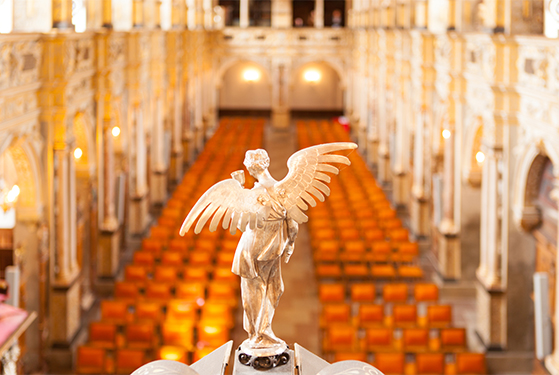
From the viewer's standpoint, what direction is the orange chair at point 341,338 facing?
toward the camera

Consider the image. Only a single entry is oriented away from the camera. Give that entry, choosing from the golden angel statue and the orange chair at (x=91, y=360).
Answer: the golden angel statue

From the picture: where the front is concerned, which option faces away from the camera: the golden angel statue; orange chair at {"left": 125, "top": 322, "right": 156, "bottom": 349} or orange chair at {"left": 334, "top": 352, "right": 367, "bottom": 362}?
the golden angel statue

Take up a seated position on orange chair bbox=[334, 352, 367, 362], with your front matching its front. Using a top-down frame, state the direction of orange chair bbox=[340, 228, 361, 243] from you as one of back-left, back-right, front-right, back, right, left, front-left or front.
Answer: back

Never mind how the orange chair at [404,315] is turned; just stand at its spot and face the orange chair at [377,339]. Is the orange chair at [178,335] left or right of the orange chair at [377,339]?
right

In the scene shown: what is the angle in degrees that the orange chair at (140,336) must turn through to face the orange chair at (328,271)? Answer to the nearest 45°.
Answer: approximately 135° to its left

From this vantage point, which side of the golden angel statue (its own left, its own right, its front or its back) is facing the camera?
back

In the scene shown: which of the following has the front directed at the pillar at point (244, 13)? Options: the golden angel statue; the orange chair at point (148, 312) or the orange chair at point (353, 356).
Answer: the golden angel statue
